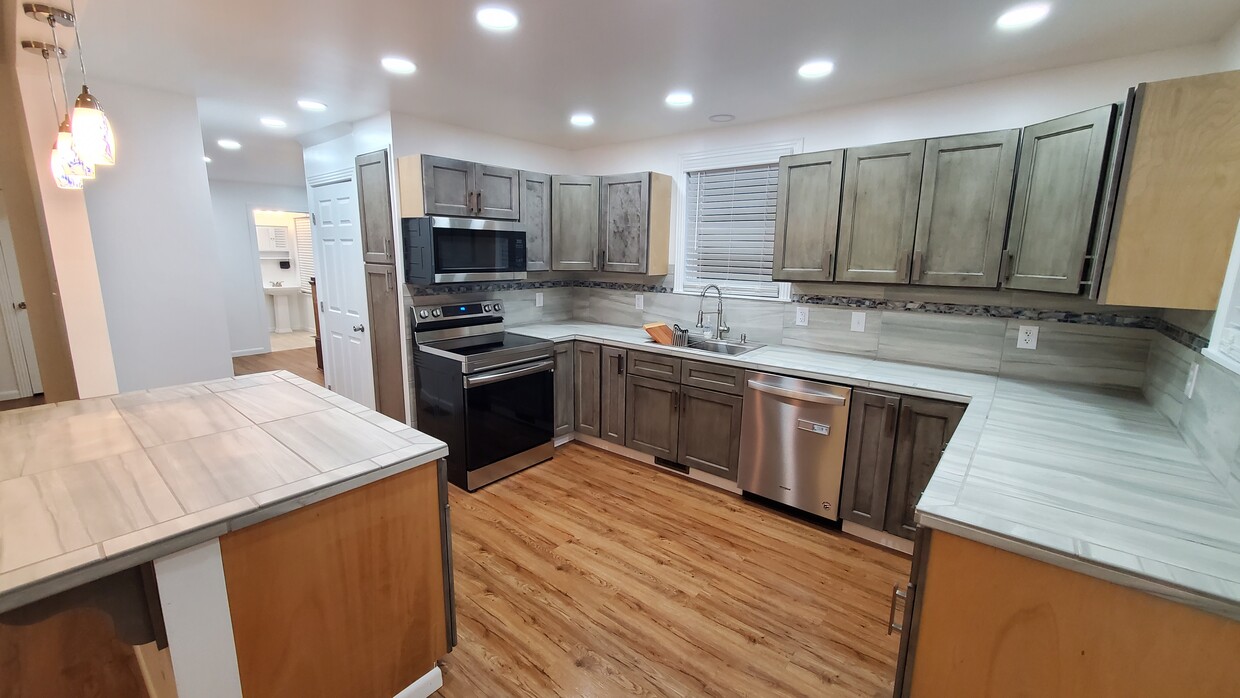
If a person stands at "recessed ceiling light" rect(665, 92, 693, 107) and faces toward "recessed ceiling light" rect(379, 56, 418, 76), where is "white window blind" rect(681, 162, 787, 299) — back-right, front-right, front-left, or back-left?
back-right

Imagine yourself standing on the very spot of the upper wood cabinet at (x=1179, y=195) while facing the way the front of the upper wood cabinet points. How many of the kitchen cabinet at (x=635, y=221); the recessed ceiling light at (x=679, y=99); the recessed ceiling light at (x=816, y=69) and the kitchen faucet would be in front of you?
4

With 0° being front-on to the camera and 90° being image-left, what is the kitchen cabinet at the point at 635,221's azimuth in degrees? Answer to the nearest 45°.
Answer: approximately 45°

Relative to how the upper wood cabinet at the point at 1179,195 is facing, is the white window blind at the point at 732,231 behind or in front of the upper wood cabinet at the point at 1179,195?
in front

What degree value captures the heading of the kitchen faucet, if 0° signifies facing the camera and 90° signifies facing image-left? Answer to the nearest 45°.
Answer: approximately 45°

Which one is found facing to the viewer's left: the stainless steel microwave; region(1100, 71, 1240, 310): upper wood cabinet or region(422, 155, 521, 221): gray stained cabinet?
the upper wood cabinet

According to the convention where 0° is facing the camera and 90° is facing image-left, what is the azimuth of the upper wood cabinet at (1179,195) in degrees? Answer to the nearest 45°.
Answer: approximately 90°

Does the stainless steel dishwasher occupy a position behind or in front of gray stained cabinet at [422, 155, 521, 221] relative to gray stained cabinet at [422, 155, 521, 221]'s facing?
in front

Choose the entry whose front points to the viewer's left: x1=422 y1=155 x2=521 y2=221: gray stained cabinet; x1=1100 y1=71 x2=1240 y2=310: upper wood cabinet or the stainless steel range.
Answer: the upper wood cabinet

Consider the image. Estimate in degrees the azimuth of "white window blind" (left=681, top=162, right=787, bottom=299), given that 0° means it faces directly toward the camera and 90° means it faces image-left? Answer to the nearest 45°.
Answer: approximately 45°

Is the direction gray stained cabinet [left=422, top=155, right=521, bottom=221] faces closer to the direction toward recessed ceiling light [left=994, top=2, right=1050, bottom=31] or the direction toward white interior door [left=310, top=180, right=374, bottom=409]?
the recessed ceiling light

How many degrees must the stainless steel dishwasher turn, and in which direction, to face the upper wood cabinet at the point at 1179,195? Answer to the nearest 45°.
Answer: approximately 90° to its left

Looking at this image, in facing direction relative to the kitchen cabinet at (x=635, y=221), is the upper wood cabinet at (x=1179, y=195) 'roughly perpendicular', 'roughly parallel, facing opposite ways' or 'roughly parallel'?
roughly perpendicular

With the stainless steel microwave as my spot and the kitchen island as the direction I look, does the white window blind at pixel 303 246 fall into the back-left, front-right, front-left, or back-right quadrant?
back-right

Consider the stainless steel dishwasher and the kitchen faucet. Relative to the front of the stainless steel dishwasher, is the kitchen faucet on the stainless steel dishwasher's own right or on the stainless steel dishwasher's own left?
on the stainless steel dishwasher's own right
